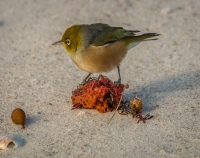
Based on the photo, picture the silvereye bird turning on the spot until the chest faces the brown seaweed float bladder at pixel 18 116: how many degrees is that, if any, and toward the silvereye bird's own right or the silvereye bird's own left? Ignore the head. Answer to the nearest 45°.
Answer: approximately 45° to the silvereye bird's own left

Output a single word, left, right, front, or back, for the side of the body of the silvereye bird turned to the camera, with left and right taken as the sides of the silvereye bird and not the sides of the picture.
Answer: left
